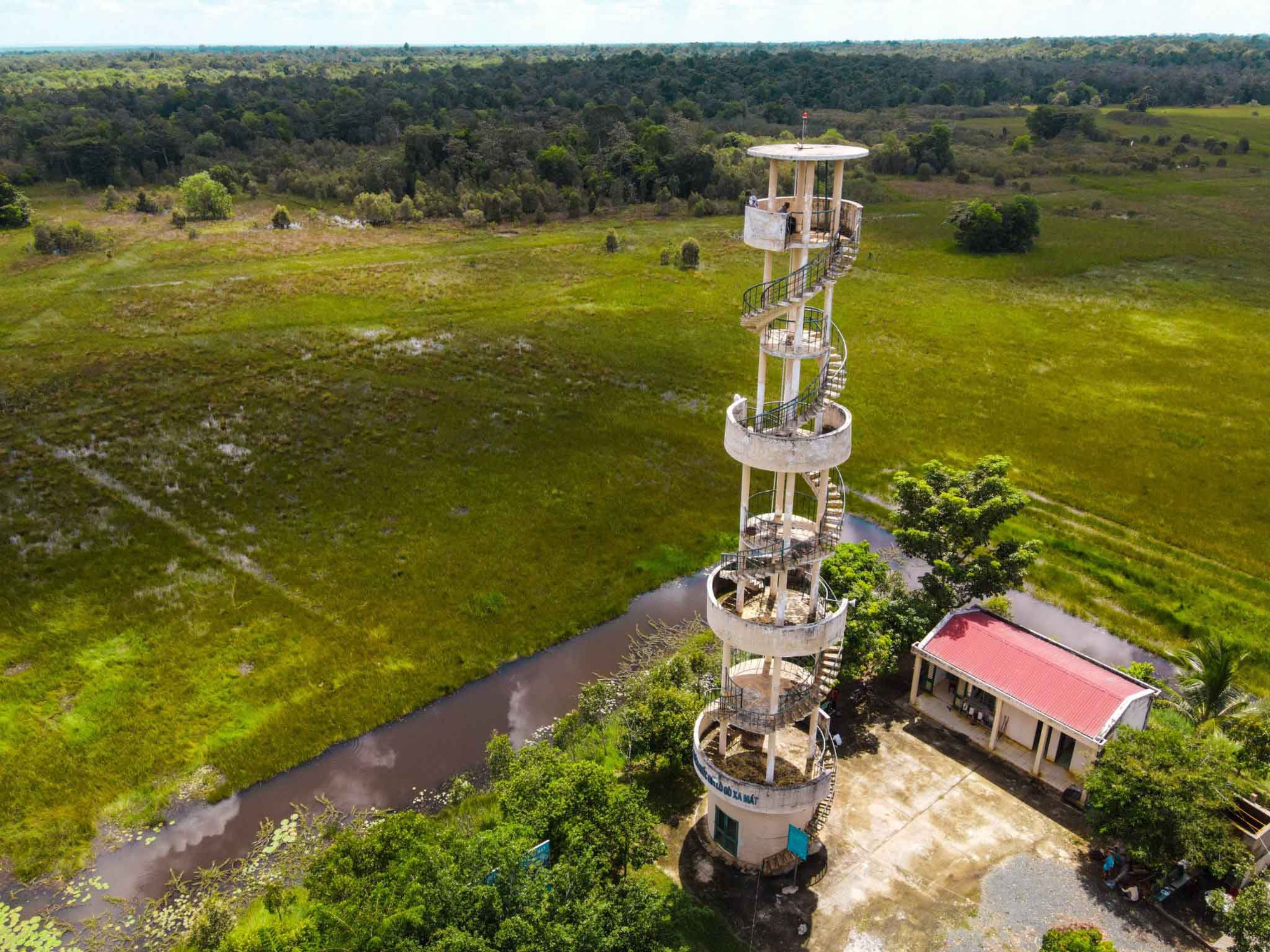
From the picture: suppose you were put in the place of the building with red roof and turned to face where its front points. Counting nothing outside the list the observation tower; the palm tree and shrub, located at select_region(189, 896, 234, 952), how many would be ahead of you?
2

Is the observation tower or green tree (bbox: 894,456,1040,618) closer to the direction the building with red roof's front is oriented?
the observation tower

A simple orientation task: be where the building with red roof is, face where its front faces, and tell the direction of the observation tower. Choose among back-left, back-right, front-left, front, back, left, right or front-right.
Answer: front

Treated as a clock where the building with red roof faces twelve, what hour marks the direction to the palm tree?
The palm tree is roughly at 7 o'clock from the building with red roof.

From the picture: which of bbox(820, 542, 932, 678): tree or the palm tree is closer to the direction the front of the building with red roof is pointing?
the tree

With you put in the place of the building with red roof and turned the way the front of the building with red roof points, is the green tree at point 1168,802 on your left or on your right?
on your left

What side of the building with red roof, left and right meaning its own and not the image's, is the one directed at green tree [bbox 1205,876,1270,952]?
left

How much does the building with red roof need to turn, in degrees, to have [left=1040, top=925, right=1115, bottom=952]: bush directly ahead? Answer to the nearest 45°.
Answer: approximately 45° to its left

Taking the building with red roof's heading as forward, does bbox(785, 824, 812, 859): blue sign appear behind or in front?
in front

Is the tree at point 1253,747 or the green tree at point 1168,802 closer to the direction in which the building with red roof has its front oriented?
the green tree

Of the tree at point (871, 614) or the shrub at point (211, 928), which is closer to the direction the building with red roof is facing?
the shrub

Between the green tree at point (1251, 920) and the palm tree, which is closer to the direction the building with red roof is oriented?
the green tree
